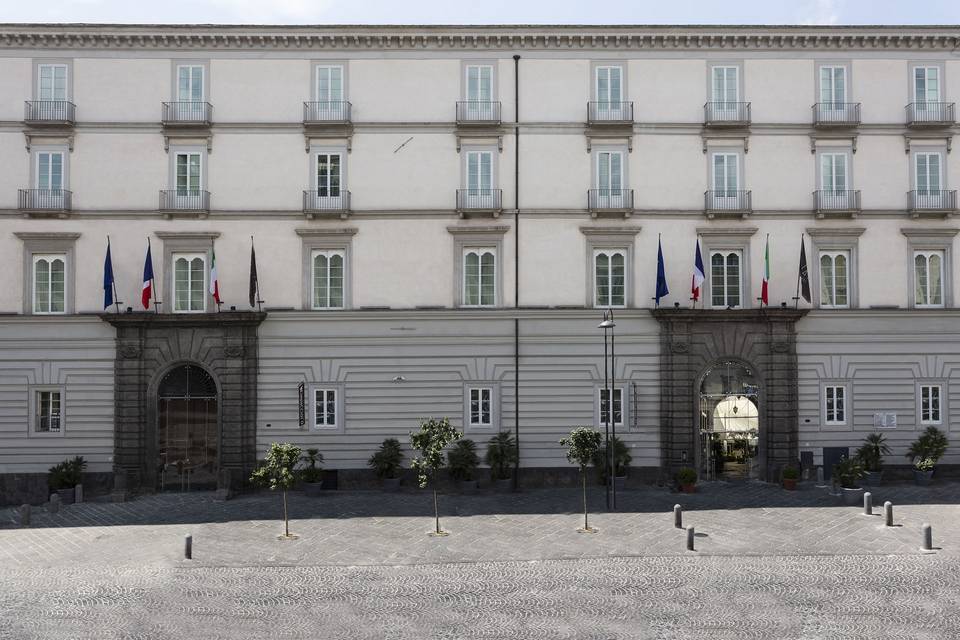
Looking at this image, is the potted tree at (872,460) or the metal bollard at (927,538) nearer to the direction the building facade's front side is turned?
the metal bollard

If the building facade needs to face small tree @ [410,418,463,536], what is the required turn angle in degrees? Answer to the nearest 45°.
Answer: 0° — it already faces it

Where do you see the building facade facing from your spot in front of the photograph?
facing the viewer

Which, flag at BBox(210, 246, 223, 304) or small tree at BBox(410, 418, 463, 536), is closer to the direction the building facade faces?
the small tree

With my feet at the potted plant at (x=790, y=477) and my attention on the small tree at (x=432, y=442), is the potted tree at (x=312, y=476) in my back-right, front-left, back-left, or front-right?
front-right
